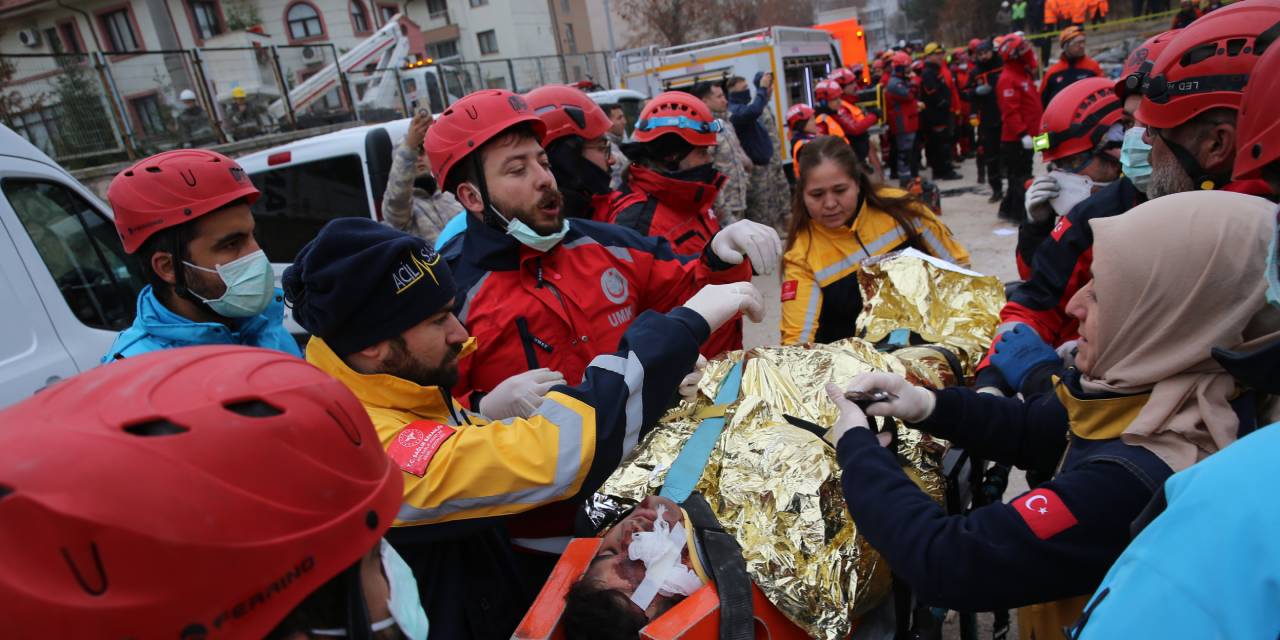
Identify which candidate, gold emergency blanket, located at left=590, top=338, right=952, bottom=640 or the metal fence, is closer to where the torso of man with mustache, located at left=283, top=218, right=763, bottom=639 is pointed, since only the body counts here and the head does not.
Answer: the gold emergency blanket

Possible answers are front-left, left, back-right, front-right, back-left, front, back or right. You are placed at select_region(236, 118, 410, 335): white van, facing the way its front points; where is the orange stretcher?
back-right

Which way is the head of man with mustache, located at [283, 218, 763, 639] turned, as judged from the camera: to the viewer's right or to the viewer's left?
to the viewer's right

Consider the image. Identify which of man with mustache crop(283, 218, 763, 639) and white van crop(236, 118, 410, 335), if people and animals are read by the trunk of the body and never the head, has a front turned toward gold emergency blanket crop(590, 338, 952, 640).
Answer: the man with mustache

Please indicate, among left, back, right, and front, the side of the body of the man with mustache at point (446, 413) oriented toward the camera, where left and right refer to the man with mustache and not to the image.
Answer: right

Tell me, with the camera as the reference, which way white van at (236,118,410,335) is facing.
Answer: facing away from the viewer and to the right of the viewer

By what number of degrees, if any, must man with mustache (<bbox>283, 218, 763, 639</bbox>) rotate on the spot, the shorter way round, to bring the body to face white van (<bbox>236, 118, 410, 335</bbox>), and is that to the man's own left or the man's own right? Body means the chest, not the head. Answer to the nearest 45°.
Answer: approximately 90° to the man's own left
